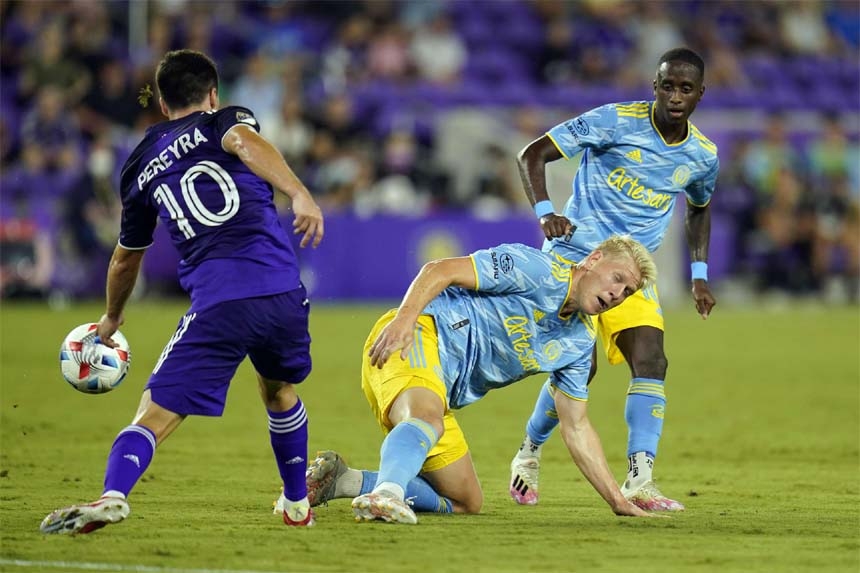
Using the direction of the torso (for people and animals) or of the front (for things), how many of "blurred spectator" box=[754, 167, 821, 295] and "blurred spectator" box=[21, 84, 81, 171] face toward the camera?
2

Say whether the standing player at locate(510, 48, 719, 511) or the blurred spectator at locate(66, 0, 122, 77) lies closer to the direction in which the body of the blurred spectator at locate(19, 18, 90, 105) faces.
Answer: the standing player

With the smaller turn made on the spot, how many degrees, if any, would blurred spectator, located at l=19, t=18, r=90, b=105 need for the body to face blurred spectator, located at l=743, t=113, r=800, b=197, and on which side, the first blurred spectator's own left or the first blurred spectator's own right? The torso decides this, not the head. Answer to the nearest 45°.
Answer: approximately 90° to the first blurred spectator's own left

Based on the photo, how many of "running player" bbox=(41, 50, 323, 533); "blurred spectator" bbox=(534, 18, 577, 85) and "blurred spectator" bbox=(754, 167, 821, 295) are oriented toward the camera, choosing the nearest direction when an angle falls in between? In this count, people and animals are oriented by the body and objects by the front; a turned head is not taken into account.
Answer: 2

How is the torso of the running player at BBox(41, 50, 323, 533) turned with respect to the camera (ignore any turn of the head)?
away from the camera

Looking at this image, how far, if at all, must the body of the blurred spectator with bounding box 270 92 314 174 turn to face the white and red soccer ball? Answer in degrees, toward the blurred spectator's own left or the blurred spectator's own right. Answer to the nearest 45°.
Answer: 0° — they already face it

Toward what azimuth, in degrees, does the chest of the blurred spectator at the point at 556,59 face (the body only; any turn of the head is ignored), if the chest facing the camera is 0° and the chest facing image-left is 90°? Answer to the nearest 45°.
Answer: approximately 0°

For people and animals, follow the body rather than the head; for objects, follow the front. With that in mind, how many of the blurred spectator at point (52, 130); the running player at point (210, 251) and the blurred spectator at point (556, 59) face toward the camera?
2

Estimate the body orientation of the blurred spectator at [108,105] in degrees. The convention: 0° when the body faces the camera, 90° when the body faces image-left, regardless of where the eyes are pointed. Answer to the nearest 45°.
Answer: approximately 0°

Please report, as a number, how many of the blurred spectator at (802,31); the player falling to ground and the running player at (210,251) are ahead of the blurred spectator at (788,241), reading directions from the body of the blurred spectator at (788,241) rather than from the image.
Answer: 2

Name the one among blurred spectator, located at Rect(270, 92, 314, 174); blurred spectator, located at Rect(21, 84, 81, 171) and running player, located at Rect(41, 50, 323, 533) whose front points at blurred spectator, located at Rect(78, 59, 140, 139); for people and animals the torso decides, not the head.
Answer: the running player

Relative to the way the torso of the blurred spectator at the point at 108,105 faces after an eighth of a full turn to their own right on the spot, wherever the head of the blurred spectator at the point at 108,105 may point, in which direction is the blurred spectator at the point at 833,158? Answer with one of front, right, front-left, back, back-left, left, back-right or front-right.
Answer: back-left
